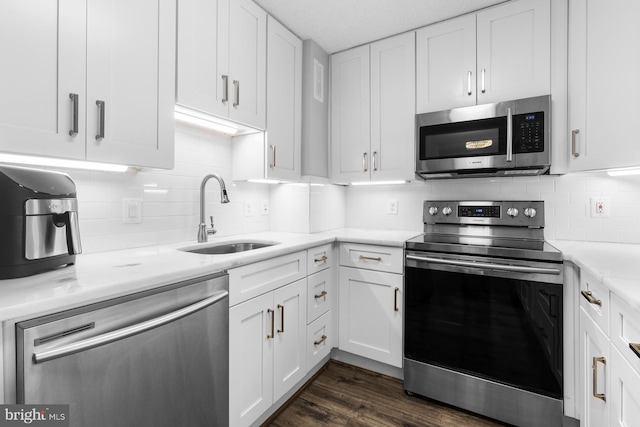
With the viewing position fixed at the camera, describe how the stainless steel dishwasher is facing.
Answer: facing the viewer and to the right of the viewer

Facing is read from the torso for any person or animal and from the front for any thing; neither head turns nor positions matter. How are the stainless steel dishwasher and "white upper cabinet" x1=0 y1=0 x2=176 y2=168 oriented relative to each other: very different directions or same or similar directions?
same or similar directions

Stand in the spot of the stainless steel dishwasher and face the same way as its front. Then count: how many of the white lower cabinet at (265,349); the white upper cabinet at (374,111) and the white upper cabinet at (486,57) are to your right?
0

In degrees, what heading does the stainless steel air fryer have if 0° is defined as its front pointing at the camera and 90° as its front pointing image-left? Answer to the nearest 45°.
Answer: approximately 315°

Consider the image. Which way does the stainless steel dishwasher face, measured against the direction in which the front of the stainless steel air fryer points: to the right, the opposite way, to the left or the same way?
the same way

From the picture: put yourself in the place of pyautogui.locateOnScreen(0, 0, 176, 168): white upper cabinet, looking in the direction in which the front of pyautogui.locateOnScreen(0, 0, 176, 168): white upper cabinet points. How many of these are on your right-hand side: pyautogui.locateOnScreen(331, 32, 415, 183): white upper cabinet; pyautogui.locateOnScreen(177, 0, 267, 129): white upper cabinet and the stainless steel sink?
0

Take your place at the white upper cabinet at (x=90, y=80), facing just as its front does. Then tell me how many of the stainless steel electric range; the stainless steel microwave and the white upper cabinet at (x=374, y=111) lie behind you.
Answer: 0

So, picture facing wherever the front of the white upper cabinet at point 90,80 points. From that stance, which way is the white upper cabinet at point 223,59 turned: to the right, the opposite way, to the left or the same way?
the same way

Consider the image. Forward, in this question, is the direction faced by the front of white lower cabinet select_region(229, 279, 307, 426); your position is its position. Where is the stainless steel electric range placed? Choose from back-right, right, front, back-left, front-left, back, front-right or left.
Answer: front-left

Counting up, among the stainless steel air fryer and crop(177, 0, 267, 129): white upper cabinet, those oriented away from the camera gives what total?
0

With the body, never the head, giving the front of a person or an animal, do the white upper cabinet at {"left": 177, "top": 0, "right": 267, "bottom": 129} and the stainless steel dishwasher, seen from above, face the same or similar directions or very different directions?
same or similar directions

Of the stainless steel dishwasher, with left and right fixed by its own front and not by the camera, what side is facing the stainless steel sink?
left

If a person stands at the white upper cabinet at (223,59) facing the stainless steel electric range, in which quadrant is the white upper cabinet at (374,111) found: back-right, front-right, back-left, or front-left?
front-left

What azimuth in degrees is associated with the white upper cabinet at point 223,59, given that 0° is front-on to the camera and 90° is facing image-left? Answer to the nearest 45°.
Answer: approximately 315°

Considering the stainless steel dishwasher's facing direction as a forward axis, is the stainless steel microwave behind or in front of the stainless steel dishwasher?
in front

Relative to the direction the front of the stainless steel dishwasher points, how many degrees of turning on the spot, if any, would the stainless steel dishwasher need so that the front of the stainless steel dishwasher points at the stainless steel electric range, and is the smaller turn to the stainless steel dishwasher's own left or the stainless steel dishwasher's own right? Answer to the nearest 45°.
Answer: approximately 45° to the stainless steel dishwasher's own left

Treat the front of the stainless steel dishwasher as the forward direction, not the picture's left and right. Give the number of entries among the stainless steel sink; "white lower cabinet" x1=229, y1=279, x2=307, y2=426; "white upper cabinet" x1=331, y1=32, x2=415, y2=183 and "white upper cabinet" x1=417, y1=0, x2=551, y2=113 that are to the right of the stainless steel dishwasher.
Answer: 0

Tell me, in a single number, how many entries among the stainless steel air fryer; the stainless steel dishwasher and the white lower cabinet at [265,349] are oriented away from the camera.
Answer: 0
